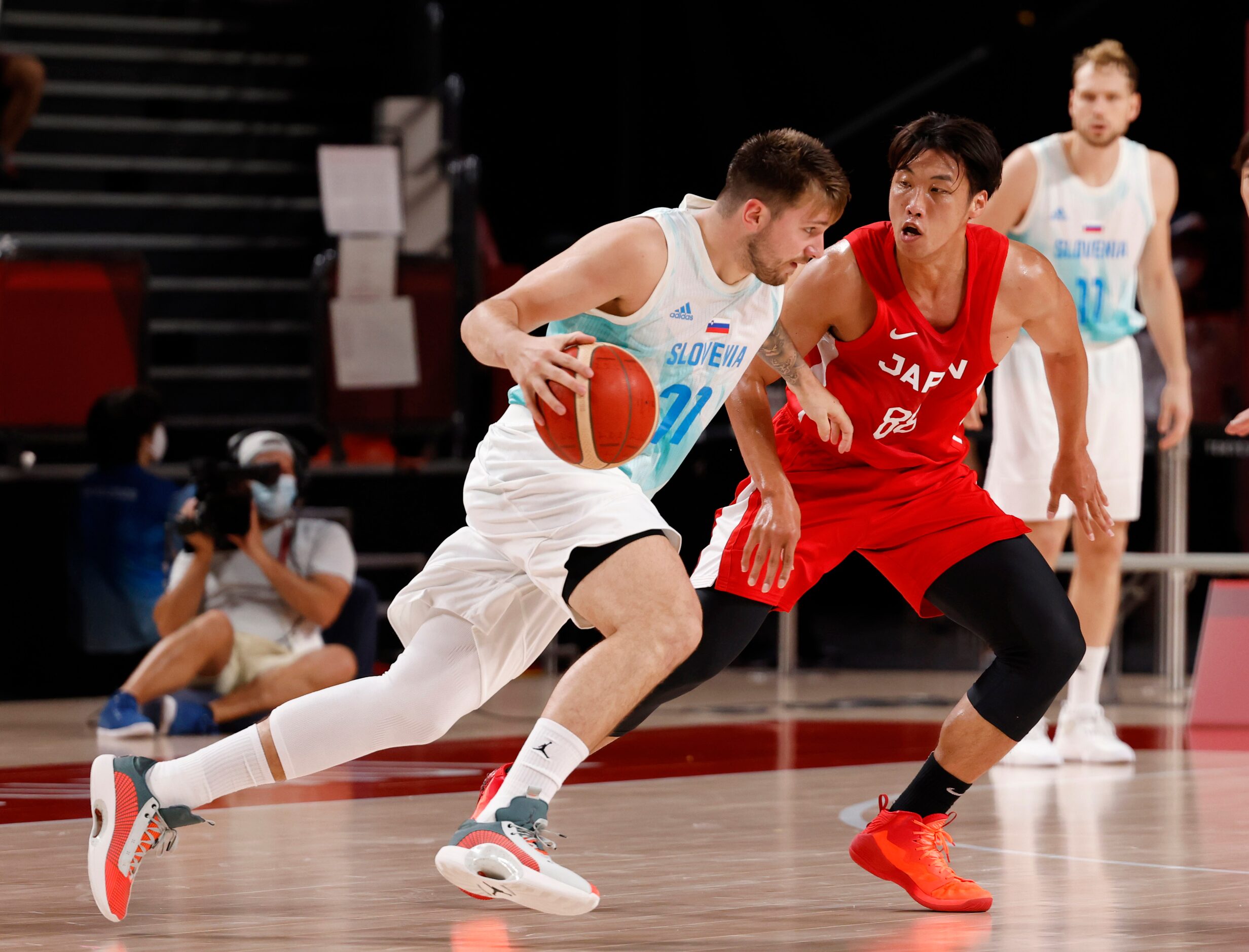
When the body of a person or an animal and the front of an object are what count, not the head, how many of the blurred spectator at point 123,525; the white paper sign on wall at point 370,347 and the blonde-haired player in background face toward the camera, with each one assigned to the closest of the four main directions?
2

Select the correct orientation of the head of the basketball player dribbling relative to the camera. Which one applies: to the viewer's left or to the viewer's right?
to the viewer's right

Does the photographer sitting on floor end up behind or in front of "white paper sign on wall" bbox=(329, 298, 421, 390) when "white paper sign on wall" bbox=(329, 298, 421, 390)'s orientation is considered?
in front

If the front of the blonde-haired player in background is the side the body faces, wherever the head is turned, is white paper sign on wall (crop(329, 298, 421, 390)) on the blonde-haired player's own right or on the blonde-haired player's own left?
on the blonde-haired player's own right

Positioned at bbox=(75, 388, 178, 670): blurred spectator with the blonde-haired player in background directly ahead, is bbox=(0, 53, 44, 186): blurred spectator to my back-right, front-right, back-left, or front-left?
back-left

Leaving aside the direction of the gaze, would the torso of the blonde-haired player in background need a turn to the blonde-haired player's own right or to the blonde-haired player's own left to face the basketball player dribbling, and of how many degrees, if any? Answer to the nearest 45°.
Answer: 0° — they already face them

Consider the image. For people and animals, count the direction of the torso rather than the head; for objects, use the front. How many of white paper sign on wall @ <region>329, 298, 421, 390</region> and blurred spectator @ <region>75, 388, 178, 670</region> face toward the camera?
1

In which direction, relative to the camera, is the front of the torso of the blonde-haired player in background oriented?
toward the camera

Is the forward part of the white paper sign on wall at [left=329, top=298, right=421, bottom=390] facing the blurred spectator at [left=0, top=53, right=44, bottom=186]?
no

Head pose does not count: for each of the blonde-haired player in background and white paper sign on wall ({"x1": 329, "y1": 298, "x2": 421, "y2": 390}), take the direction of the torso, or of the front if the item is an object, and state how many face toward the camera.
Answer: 2

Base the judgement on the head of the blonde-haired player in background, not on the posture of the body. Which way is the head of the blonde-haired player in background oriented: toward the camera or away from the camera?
toward the camera

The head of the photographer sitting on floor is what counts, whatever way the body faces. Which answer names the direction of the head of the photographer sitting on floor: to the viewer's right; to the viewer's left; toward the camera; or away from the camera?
toward the camera

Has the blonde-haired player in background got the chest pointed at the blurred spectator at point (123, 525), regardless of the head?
no

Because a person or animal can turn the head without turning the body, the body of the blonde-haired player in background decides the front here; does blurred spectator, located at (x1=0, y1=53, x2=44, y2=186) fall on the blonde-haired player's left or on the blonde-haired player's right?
on the blonde-haired player's right

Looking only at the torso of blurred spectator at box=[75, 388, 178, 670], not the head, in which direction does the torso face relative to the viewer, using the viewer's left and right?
facing away from the viewer and to the right of the viewer

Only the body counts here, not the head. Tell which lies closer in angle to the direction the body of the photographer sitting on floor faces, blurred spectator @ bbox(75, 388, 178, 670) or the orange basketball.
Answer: the orange basketball

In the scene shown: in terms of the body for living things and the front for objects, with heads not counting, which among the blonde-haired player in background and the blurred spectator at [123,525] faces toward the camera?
the blonde-haired player in background

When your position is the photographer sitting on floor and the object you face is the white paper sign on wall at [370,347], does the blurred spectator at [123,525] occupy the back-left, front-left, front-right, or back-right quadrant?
front-left

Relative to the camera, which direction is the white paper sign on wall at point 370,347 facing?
toward the camera

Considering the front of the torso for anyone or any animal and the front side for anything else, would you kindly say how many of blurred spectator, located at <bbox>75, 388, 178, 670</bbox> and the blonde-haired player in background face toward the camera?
1

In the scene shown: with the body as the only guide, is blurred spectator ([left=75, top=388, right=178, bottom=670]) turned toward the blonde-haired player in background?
no
